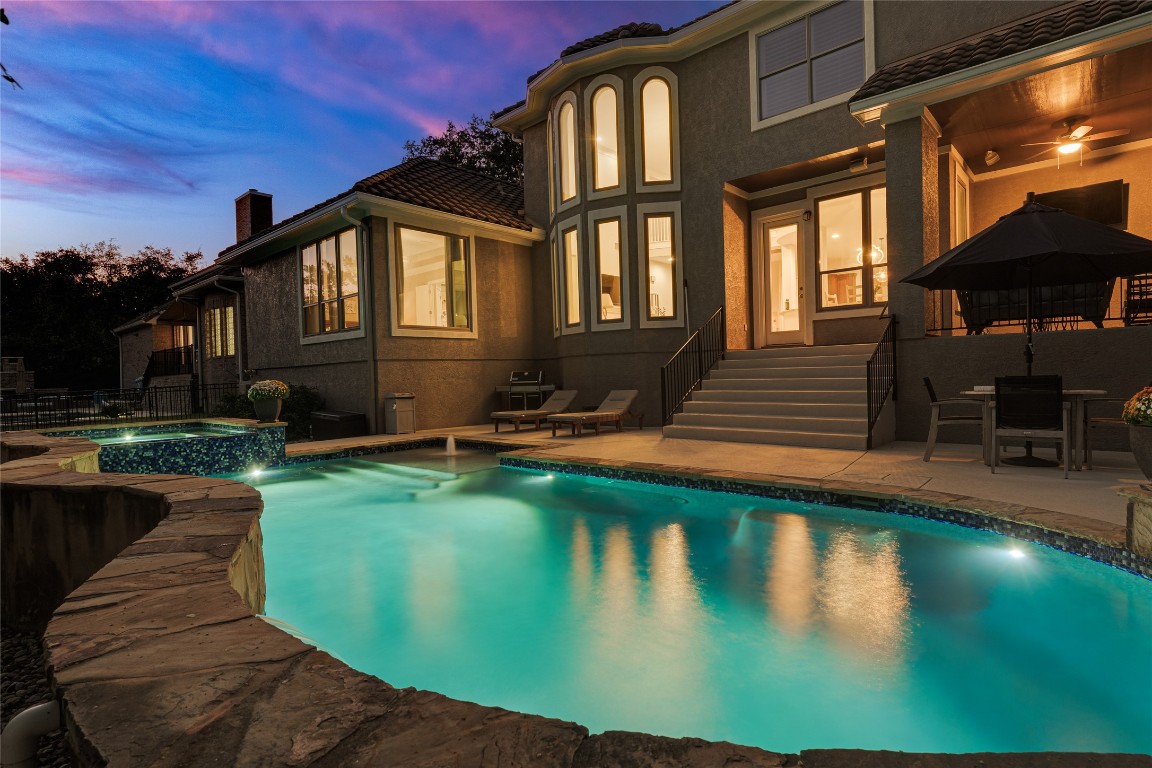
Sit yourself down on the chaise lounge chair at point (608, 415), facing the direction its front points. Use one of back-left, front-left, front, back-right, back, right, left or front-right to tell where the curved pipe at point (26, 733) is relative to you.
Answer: front-left

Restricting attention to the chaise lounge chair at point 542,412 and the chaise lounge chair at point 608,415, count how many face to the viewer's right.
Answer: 0

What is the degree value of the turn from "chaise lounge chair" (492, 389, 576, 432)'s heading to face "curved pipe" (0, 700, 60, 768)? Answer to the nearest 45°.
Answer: approximately 45° to its left

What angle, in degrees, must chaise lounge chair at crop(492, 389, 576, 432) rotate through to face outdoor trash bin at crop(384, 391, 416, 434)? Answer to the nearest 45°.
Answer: approximately 45° to its right

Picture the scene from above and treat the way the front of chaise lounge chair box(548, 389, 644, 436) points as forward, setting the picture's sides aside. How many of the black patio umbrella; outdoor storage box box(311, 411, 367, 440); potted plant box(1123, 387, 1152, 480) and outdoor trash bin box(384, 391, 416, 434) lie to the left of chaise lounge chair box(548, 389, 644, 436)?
2

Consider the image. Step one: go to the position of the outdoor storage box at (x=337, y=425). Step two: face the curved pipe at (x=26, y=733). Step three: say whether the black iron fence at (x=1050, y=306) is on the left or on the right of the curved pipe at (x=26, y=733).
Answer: left

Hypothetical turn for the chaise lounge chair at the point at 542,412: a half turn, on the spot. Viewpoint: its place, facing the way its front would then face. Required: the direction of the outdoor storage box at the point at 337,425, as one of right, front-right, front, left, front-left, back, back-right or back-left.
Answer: back-left

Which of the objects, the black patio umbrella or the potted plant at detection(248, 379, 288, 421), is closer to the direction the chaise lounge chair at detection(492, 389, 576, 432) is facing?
the potted plant

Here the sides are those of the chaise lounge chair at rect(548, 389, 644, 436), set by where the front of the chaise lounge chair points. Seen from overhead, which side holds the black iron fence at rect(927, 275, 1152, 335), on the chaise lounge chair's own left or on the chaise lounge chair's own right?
on the chaise lounge chair's own left

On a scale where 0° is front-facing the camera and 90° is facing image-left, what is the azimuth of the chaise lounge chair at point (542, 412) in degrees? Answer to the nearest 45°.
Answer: approximately 45°
